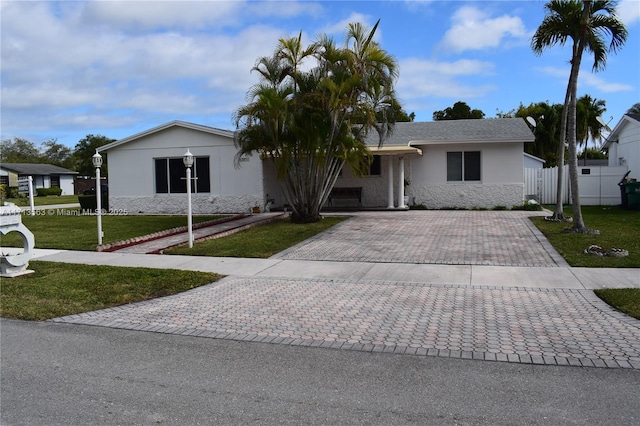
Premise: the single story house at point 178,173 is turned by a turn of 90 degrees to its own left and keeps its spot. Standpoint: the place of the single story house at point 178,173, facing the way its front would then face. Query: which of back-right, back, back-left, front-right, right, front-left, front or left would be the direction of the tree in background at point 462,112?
front-left

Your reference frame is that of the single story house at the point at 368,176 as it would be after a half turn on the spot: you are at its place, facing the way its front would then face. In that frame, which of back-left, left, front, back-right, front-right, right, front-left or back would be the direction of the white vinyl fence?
right

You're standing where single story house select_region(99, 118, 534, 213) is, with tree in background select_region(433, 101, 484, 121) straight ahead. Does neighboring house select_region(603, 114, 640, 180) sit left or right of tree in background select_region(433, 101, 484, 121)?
right

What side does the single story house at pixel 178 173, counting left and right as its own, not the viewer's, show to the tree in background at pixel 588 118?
left

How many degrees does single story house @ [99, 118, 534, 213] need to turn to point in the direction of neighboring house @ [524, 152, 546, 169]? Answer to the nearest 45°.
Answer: approximately 135° to its left

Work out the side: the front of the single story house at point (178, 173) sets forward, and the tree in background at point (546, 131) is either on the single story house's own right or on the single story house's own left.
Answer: on the single story house's own left

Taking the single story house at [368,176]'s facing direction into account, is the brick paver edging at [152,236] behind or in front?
in front

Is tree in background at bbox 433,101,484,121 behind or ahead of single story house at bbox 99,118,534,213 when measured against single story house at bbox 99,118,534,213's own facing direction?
behind

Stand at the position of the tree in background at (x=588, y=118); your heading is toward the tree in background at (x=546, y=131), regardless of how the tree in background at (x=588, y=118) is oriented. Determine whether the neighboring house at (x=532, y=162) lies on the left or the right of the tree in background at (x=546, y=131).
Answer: left

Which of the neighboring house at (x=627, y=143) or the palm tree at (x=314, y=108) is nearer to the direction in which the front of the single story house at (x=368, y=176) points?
the palm tree
